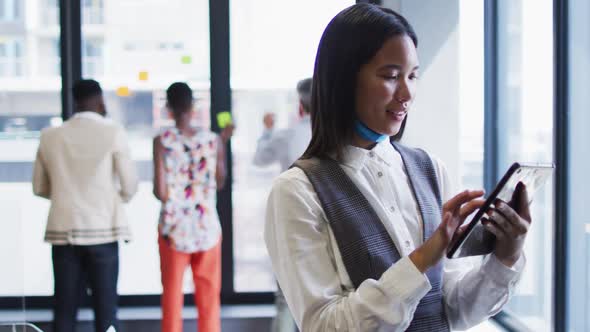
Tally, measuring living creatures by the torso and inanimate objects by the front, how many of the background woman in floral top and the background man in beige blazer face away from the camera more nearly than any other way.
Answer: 2

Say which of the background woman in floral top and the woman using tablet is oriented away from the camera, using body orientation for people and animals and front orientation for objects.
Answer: the background woman in floral top

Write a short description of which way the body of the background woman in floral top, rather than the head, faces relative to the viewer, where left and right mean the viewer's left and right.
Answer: facing away from the viewer

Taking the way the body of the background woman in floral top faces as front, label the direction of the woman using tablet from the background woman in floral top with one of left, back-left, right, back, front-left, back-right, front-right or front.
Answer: back

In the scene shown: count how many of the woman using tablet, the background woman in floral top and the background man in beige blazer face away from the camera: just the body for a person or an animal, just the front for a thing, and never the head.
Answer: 2

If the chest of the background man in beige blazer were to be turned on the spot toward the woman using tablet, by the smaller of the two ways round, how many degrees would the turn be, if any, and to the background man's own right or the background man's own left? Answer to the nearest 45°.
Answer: approximately 180°

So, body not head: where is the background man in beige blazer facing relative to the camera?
away from the camera
